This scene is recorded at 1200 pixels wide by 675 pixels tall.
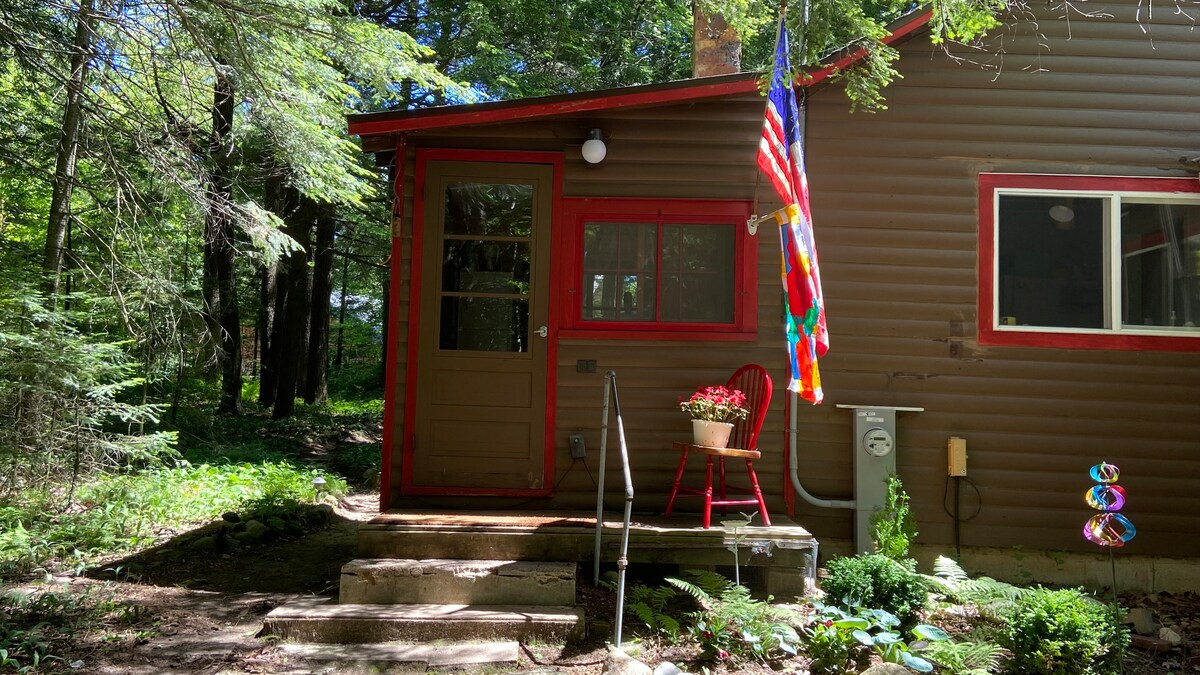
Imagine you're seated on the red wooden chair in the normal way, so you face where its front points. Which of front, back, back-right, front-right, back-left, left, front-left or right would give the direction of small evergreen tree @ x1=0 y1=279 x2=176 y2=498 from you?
front-right

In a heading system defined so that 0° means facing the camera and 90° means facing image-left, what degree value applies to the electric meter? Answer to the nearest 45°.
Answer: approximately 0°

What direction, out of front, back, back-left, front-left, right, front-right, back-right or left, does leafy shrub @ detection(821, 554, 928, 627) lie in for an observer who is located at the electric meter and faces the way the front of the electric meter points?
front

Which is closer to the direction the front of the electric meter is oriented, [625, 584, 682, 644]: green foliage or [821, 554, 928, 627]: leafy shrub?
the leafy shrub

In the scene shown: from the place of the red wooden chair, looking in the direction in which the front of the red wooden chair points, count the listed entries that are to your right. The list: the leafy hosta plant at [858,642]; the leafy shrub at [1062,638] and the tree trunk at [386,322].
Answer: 1

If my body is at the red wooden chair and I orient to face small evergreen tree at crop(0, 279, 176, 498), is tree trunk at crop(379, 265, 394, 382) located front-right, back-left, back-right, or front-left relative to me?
front-right

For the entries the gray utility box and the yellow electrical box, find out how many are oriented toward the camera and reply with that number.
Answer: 2

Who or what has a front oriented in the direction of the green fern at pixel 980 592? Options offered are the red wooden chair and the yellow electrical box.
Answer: the yellow electrical box

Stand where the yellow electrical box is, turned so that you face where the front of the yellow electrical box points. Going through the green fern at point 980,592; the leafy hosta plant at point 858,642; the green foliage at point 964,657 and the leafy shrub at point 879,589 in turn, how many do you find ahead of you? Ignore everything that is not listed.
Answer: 4

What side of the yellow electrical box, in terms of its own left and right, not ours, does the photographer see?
front

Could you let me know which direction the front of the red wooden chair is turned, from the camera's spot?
facing the viewer and to the left of the viewer

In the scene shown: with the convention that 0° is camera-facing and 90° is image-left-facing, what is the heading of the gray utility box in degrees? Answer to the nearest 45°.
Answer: approximately 0°

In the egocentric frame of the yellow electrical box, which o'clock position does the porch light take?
The porch light is roughly at 2 o'clock from the yellow electrical box.

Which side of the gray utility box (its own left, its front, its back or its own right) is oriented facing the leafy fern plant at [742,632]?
front

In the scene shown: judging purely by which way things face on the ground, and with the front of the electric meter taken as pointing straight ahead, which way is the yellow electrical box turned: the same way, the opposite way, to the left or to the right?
the same way

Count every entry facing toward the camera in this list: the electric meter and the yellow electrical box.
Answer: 2
